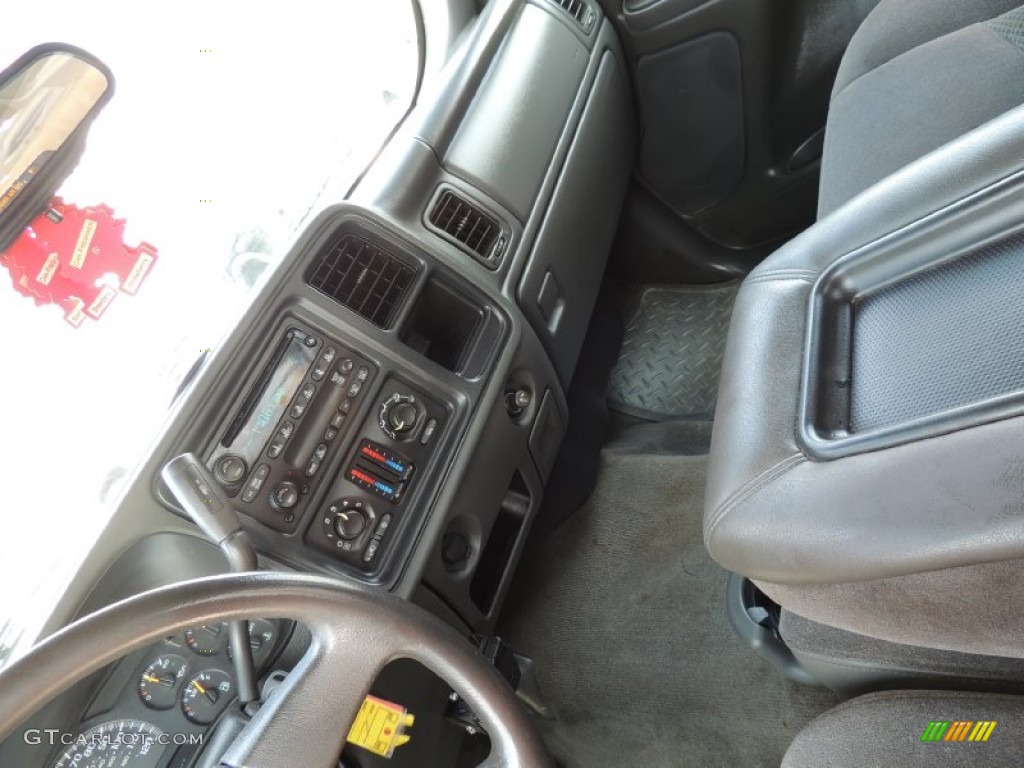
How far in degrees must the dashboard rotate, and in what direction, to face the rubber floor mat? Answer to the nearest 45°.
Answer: approximately 90° to its left

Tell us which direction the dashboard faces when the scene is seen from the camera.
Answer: facing the viewer and to the right of the viewer

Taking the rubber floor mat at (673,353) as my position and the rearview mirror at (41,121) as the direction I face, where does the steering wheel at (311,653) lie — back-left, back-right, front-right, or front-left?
front-left

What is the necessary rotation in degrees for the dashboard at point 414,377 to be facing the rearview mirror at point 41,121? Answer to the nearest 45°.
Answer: approximately 135° to its right

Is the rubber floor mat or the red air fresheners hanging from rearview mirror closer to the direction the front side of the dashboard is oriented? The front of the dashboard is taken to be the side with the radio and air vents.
the rubber floor mat
